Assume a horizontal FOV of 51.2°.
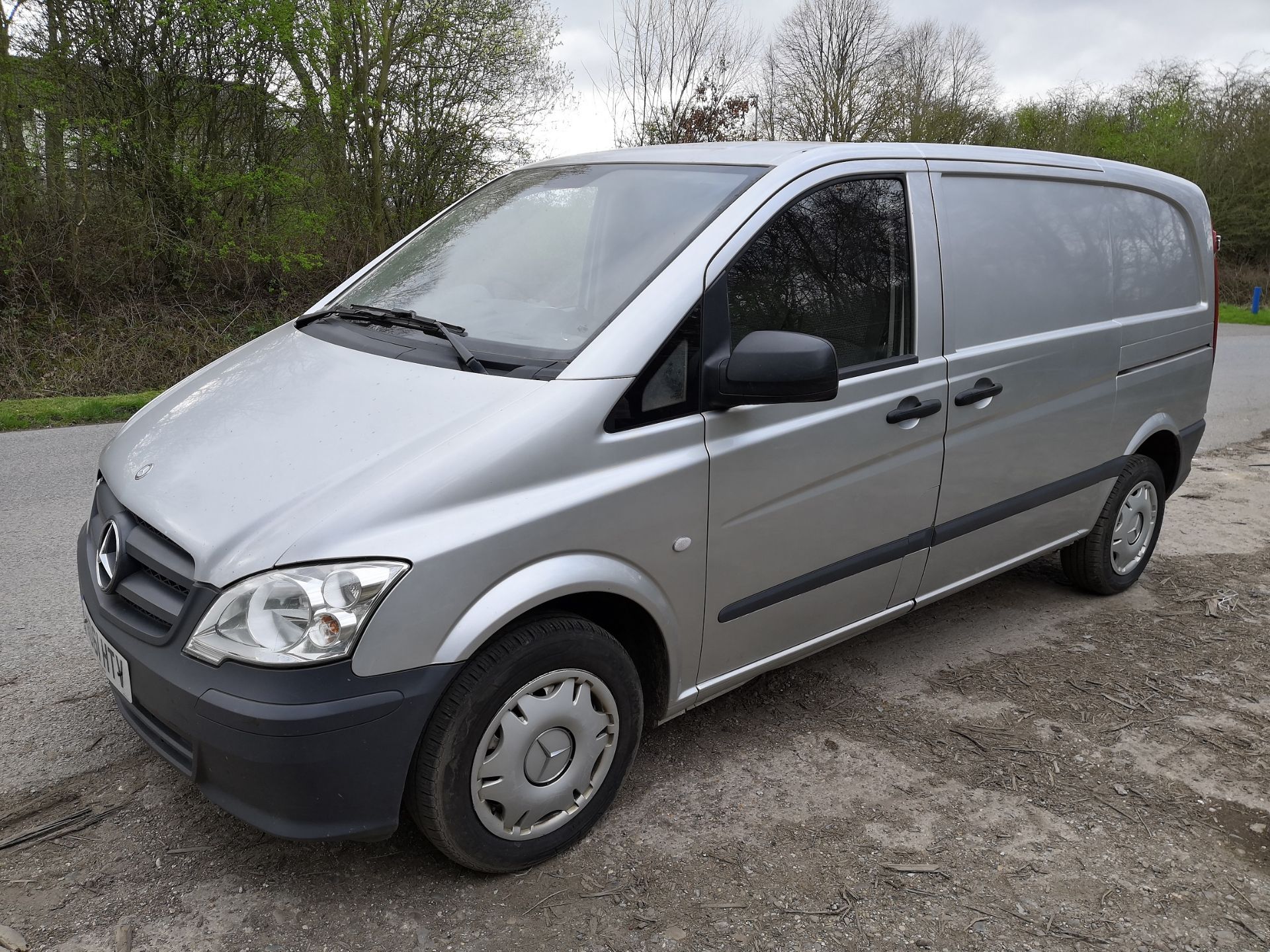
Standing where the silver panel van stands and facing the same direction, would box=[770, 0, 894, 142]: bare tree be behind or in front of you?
behind

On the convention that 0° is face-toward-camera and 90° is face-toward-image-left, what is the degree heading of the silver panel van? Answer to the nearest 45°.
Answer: approximately 45°
